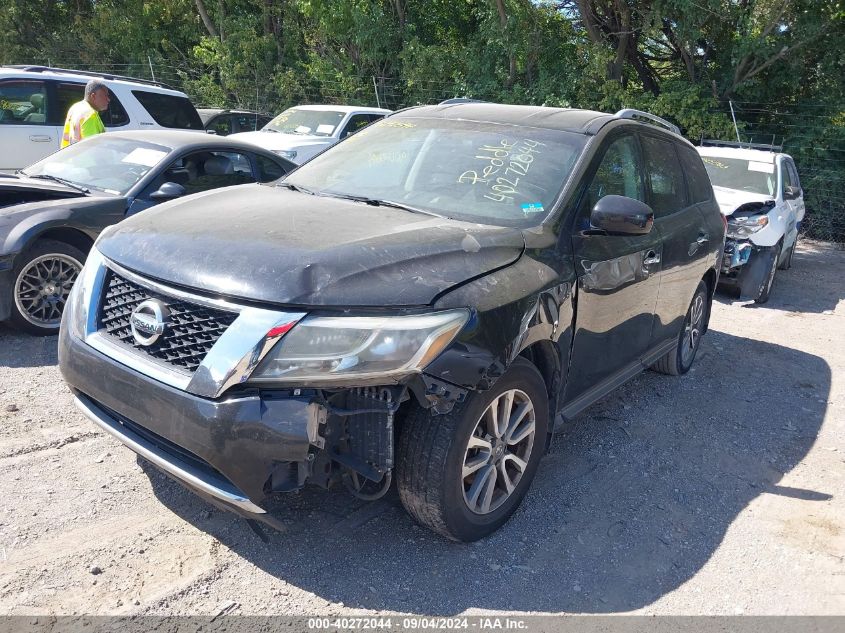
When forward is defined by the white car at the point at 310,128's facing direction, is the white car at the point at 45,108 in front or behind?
in front

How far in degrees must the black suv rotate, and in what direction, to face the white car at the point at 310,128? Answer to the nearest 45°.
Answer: approximately 135° to its right

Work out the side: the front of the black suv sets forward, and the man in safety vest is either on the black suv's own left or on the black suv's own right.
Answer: on the black suv's own right

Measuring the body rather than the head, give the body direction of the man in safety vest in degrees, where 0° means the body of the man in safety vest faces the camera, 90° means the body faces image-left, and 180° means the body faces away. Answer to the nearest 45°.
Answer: approximately 270°

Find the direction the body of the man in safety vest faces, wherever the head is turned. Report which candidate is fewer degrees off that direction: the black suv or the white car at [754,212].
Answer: the white car

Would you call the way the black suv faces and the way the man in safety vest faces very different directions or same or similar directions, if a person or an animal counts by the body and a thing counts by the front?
very different directions

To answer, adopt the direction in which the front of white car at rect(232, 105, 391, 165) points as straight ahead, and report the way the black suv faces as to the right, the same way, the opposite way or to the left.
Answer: the same way

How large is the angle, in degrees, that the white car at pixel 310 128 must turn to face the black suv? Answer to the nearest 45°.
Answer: approximately 45° to its left

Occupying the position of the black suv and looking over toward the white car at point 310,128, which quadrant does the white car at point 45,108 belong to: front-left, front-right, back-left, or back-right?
front-left

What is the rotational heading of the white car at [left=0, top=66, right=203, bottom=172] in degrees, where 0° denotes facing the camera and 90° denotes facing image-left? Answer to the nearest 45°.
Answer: approximately 90°

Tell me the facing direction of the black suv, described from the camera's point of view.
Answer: facing the viewer and to the left of the viewer

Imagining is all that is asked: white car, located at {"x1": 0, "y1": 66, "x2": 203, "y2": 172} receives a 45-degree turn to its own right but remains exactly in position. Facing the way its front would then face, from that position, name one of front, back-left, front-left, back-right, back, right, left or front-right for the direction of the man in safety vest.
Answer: back-left

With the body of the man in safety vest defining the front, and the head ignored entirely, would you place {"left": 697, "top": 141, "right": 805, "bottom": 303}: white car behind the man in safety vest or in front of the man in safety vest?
in front

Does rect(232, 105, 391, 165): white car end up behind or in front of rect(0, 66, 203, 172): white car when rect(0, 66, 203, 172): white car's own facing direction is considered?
behind

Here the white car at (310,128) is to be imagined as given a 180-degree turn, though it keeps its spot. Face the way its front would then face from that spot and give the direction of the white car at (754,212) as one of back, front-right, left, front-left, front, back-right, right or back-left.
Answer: right
